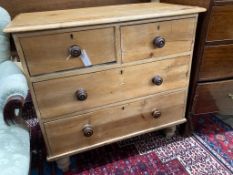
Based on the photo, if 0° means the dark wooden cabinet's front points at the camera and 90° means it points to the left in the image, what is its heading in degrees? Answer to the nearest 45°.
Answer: approximately 0°

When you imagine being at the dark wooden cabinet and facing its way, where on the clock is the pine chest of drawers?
The pine chest of drawers is roughly at 2 o'clock from the dark wooden cabinet.
